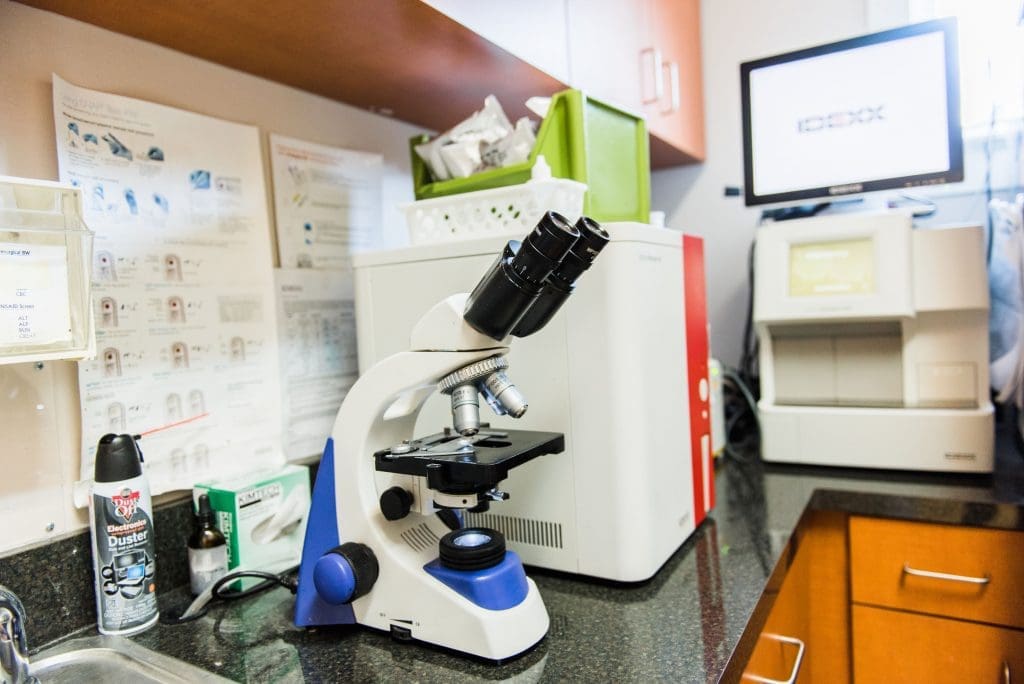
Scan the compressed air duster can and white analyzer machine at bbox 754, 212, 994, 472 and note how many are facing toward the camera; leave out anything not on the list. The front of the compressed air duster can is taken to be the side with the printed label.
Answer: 2

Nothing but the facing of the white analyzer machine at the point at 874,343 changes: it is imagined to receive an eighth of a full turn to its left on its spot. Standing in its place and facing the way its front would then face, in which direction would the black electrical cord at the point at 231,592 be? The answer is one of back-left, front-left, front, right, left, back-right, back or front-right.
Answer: right

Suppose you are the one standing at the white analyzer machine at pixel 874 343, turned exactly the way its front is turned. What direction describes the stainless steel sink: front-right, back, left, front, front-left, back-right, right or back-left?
front-right

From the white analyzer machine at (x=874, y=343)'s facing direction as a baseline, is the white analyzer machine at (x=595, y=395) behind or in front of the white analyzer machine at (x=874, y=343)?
in front
